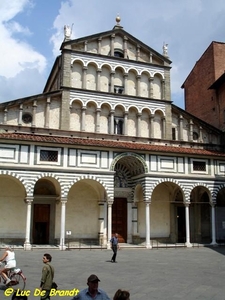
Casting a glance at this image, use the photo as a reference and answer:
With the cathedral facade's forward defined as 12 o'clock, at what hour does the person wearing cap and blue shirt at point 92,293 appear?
The person wearing cap and blue shirt is roughly at 12 o'clock from the cathedral facade.

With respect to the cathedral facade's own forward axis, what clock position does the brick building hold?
The brick building is roughly at 8 o'clock from the cathedral facade.

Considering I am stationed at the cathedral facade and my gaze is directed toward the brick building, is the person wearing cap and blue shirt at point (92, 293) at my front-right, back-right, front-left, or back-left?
back-right

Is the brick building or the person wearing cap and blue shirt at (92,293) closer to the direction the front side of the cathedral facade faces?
the person wearing cap and blue shirt

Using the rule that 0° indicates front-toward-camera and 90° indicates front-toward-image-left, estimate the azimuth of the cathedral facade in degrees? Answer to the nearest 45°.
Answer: approximately 0°
